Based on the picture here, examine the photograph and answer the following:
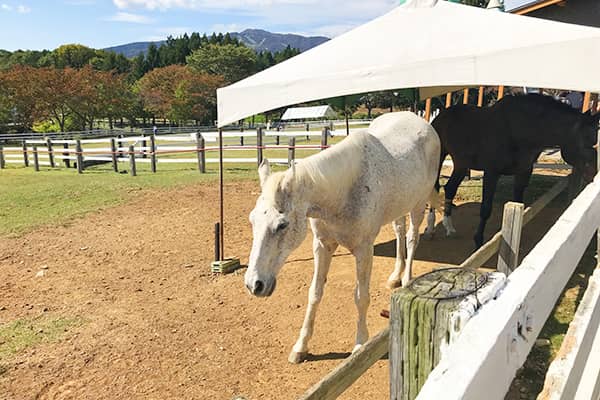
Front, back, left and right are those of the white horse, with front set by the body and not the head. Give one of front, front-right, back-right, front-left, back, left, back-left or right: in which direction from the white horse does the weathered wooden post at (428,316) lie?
front-left

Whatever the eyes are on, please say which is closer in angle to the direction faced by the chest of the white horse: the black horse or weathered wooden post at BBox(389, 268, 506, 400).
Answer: the weathered wooden post

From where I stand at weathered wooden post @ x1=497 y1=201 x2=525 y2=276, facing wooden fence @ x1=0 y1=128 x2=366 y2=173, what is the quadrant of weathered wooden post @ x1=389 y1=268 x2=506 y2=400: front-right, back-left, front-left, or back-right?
back-left

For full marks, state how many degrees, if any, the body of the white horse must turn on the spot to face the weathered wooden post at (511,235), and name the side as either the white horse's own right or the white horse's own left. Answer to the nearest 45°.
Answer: approximately 135° to the white horse's own left

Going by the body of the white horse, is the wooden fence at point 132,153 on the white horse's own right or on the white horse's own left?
on the white horse's own right

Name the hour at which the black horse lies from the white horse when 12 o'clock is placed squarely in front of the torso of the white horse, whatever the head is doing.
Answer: The black horse is roughly at 6 o'clock from the white horse.

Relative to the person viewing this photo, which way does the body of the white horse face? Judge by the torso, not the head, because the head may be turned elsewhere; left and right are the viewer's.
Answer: facing the viewer and to the left of the viewer

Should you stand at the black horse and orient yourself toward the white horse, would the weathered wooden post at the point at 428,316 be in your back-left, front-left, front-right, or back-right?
front-left

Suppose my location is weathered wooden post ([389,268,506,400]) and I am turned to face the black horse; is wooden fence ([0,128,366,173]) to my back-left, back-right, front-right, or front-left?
front-left

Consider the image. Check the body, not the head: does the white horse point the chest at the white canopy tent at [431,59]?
no
